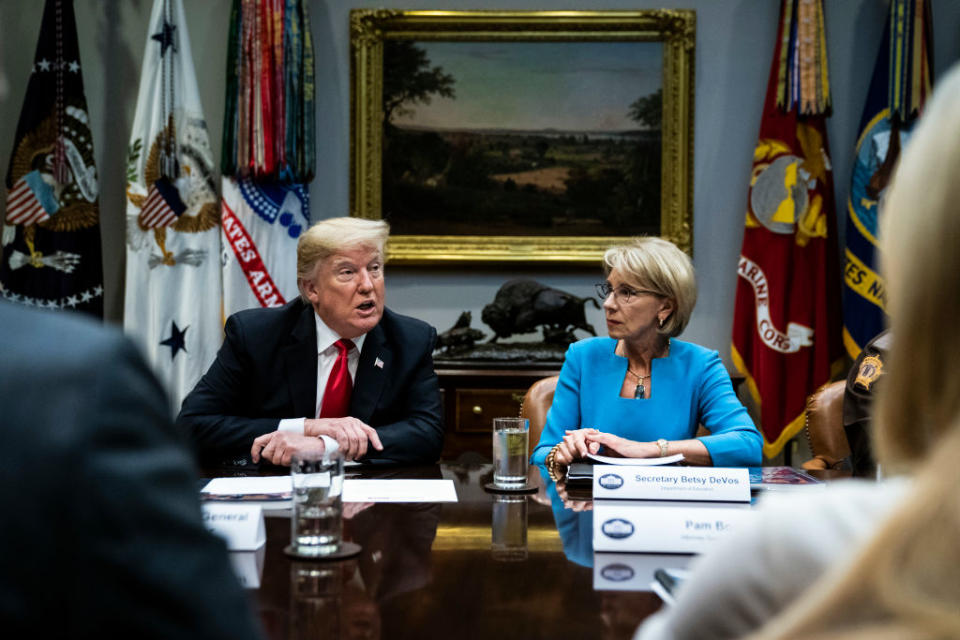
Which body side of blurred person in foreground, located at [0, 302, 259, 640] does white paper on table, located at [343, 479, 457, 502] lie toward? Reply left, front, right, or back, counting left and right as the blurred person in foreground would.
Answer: front

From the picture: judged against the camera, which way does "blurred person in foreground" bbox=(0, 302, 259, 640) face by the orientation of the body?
away from the camera

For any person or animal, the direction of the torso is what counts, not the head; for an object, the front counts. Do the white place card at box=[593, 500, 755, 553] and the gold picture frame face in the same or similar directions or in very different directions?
same or similar directions

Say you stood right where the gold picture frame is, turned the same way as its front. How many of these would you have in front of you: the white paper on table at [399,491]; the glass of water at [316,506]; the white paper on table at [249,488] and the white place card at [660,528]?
4

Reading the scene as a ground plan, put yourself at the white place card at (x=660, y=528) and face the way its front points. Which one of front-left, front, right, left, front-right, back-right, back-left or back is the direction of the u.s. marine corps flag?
back

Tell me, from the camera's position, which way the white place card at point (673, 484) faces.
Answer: facing the viewer

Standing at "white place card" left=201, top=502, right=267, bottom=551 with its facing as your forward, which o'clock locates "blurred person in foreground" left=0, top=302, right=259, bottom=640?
The blurred person in foreground is roughly at 12 o'clock from the white place card.

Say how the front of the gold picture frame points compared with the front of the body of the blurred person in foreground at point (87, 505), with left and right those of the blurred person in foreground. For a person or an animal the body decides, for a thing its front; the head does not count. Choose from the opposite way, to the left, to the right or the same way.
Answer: the opposite way

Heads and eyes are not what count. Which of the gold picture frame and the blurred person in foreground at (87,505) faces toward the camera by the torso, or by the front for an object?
the gold picture frame

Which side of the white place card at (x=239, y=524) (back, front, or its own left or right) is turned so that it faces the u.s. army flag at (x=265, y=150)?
back

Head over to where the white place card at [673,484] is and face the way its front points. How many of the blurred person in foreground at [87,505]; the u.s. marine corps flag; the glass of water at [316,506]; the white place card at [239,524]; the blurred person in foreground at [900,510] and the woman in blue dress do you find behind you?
2

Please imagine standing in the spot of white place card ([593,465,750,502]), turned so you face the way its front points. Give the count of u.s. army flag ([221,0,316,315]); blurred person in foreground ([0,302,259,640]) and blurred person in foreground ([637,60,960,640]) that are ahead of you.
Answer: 2

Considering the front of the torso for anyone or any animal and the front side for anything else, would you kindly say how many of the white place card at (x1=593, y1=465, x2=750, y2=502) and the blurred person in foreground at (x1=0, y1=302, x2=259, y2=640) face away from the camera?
1

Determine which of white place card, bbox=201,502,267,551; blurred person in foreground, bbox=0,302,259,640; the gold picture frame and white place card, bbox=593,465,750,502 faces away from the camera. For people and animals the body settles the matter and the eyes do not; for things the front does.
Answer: the blurred person in foreground

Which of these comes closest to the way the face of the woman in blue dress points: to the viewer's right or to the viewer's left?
to the viewer's left

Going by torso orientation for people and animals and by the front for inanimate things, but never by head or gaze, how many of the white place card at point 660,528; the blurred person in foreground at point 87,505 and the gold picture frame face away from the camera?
1

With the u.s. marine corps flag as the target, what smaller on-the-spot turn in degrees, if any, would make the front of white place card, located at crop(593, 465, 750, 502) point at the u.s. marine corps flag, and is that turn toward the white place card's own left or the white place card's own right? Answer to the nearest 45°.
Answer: approximately 180°

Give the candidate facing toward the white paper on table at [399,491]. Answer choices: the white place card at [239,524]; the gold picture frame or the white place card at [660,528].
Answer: the gold picture frame
